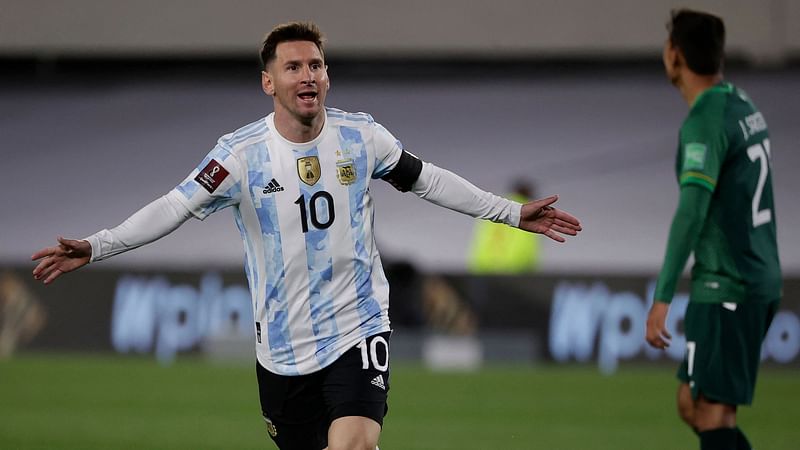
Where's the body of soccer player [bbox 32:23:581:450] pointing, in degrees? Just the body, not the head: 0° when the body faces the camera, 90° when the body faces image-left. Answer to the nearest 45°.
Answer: approximately 0°

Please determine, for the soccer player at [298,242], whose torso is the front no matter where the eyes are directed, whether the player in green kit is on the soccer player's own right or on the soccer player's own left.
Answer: on the soccer player's own left

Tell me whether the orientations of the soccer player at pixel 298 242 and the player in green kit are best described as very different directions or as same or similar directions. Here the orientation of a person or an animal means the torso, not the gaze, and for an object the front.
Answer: very different directions

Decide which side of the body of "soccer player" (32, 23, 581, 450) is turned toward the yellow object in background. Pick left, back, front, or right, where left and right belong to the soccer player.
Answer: back

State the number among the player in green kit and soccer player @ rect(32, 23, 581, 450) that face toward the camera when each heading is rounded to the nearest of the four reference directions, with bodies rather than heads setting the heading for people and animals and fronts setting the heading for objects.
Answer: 1

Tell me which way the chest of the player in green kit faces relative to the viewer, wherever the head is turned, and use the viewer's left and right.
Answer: facing away from the viewer and to the left of the viewer

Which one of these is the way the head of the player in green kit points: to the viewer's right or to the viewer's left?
to the viewer's left
